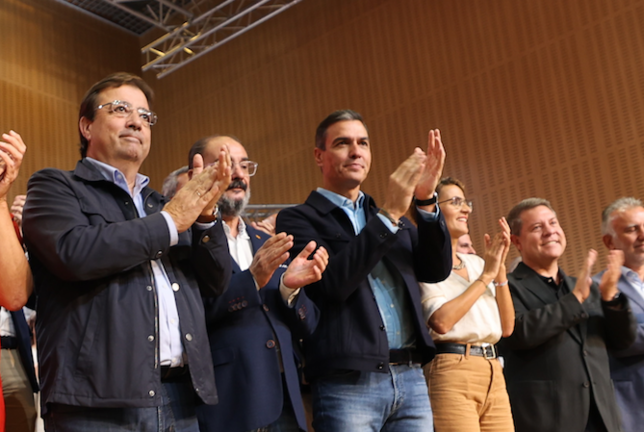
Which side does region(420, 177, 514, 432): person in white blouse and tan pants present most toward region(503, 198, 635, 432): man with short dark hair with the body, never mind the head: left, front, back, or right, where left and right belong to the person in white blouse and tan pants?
left

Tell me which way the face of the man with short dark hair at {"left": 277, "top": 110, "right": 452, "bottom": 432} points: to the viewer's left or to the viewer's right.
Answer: to the viewer's right

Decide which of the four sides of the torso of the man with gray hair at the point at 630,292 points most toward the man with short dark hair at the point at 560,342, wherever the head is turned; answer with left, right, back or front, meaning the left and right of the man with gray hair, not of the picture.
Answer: right

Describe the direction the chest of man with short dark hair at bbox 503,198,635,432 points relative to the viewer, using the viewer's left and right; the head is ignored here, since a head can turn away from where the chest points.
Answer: facing the viewer and to the right of the viewer

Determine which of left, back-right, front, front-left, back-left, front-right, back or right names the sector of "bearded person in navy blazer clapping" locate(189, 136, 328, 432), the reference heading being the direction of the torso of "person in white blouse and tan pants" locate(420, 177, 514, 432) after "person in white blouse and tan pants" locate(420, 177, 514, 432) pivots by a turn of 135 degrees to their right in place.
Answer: front-left

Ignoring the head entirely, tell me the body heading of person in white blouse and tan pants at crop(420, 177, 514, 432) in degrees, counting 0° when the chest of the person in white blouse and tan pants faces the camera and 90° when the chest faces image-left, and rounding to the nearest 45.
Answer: approximately 315°

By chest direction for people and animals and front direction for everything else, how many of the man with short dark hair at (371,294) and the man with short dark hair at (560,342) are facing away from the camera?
0

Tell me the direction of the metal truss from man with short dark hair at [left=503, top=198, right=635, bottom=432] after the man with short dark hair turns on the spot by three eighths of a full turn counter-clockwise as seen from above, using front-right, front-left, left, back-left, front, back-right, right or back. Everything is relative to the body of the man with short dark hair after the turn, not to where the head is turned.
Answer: front-left

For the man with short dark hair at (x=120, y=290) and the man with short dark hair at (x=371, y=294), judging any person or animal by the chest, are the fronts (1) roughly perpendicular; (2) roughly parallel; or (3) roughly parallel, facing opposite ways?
roughly parallel

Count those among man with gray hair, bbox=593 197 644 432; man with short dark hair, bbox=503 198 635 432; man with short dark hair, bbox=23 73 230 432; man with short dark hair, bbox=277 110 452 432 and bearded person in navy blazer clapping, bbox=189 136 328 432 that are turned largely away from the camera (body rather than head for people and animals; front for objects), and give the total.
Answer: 0

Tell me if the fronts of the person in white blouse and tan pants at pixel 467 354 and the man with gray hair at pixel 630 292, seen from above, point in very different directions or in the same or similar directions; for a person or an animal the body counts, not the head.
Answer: same or similar directions

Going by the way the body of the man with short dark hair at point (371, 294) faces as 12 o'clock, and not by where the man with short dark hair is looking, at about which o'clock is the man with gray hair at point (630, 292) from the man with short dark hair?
The man with gray hair is roughly at 9 o'clock from the man with short dark hair.

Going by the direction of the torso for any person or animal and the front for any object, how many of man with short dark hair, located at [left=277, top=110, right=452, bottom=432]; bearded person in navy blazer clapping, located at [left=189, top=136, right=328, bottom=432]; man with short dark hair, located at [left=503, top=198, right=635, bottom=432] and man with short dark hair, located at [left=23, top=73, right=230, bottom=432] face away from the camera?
0

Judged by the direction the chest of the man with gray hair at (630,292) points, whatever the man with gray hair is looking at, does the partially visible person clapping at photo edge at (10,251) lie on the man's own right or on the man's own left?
on the man's own right
